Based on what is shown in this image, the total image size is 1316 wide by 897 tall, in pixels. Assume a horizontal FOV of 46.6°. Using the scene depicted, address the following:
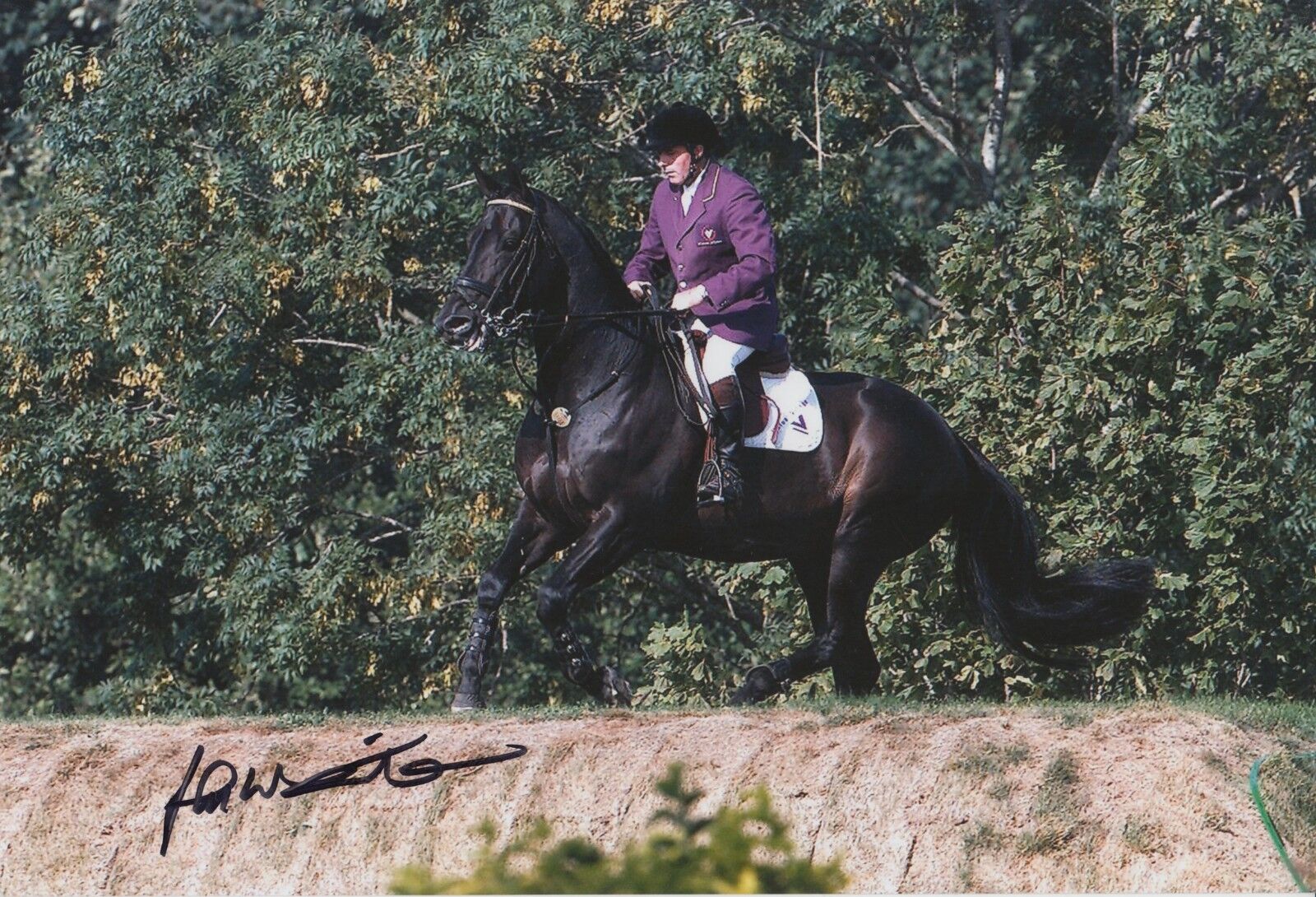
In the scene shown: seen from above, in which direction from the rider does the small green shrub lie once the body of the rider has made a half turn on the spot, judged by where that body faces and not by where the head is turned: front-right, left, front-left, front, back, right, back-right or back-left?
back-right

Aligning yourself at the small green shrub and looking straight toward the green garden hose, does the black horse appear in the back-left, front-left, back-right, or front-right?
front-left

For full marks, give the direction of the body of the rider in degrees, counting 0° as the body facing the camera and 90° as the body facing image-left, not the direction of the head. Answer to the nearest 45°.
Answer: approximately 45°

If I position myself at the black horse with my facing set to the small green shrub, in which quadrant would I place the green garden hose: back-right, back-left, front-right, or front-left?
front-left

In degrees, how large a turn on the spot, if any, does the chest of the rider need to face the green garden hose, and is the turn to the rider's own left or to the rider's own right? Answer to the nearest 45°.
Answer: approximately 90° to the rider's own left
